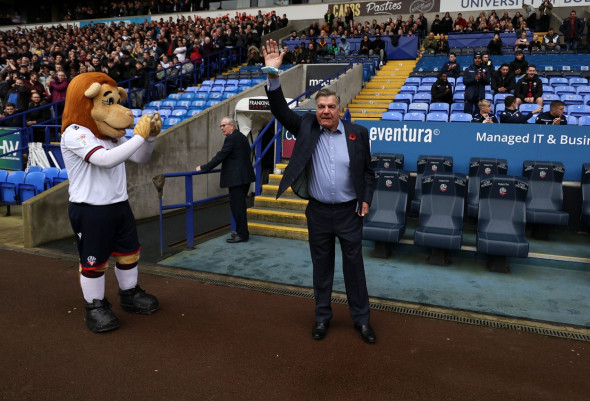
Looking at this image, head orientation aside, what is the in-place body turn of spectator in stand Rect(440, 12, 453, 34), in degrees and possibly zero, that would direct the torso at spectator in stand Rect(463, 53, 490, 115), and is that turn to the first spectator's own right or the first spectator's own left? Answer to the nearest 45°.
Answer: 0° — they already face them

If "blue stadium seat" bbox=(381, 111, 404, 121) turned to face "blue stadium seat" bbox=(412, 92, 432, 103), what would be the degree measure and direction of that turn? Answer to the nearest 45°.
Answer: approximately 180°

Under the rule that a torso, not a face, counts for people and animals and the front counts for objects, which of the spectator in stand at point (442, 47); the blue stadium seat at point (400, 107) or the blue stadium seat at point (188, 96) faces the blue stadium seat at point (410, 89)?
the spectator in stand

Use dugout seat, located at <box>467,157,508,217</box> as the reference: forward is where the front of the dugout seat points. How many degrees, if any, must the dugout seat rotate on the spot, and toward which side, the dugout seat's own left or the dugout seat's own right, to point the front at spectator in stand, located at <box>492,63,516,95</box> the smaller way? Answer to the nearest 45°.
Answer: approximately 180°

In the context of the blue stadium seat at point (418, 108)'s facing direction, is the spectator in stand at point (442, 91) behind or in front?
behind

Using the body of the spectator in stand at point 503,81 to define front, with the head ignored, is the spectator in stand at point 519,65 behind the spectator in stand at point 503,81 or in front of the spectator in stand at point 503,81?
behind

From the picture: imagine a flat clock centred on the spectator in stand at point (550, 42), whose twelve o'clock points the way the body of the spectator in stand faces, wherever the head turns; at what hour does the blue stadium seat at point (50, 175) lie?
The blue stadium seat is roughly at 1 o'clock from the spectator in stand.
